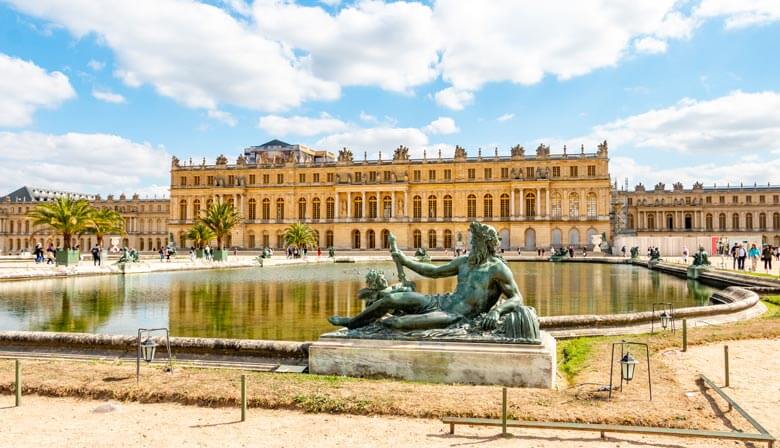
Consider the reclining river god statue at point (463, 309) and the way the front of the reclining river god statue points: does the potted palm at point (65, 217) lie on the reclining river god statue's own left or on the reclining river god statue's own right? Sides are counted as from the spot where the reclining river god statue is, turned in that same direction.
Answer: on the reclining river god statue's own right

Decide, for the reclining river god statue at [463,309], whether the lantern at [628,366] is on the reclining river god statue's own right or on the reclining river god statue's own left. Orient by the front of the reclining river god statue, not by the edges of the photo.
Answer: on the reclining river god statue's own left

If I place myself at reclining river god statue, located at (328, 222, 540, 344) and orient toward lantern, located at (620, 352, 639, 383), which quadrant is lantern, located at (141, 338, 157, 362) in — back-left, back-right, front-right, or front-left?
back-right

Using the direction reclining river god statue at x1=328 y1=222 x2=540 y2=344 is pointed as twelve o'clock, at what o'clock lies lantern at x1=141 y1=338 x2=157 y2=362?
The lantern is roughly at 1 o'clock from the reclining river god statue.

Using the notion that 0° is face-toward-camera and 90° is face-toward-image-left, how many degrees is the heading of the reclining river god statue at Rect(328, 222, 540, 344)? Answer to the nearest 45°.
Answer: approximately 45°

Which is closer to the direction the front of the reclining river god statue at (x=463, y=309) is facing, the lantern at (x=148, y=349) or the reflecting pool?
the lantern
